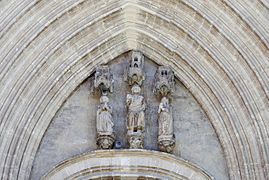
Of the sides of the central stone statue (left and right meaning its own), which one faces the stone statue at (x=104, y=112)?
right

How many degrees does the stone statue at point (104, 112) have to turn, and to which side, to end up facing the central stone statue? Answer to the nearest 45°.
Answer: approximately 90° to its left

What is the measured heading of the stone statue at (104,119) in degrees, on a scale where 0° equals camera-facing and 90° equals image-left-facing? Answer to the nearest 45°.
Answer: approximately 0°

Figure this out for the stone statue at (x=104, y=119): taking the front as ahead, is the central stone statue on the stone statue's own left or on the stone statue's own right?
on the stone statue's own left

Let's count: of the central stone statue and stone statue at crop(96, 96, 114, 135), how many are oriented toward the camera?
2

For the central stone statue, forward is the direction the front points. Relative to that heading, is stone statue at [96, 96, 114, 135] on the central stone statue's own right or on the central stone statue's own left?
on the central stone statue's own right

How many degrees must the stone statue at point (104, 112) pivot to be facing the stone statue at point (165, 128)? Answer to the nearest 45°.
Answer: approximately 90° to its left

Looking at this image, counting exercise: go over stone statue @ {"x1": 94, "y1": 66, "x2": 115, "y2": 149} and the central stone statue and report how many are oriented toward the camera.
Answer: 2

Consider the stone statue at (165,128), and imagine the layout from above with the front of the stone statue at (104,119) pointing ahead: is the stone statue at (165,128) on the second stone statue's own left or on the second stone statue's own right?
on the second stone statue's own left
